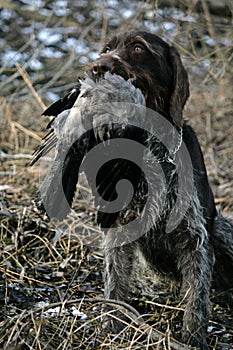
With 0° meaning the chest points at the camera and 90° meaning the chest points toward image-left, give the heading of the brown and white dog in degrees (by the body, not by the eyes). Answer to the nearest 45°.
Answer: approximately 45°
